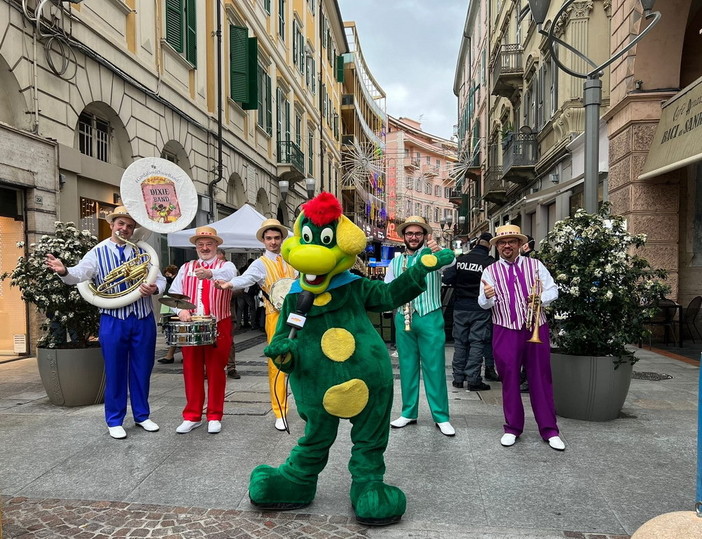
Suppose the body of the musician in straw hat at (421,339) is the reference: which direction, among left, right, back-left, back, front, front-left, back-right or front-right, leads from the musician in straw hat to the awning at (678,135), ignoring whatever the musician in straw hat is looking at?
back-left

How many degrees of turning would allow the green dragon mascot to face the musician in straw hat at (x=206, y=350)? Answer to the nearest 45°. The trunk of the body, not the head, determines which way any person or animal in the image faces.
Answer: approximately 135° to its right

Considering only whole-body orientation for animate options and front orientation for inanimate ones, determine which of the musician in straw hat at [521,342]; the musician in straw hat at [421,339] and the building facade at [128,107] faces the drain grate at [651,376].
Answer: the building facade

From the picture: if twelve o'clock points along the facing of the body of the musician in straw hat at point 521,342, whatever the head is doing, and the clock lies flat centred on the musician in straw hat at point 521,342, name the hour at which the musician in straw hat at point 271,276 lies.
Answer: the musician in straw hat at point 271,276 is roughly at 3 o'clock from the musician in straw hat at point 521,342.

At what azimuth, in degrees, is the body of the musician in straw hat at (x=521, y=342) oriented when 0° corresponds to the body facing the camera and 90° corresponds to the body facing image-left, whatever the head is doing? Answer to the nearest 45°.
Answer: approximately 0°

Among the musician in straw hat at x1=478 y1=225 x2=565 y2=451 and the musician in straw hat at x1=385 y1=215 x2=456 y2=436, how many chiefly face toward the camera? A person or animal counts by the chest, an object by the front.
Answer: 2

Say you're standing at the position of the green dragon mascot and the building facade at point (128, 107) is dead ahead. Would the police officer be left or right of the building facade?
right

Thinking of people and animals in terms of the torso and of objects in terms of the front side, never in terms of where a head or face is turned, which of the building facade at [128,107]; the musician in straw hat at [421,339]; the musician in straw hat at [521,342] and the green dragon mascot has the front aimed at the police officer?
the building facade

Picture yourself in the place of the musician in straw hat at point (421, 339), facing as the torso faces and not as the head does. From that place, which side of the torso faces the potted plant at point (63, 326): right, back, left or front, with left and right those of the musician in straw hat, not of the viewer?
right

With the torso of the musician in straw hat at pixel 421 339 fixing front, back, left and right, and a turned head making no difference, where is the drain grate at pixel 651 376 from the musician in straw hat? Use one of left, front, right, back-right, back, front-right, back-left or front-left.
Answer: back-left

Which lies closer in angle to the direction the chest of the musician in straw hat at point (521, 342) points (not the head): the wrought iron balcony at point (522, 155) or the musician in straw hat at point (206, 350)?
the musician in straw hat
